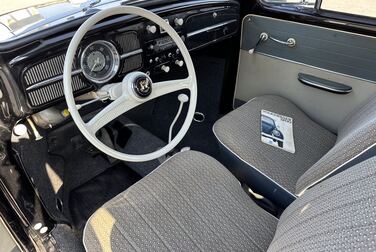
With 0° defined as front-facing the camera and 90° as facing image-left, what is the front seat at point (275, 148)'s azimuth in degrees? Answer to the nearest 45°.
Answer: approximately 135°

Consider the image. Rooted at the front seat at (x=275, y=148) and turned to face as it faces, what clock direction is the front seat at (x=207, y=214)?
the front seat at (x=207, y=214) is roughly at 8 o'clock from the front seat at (x=275, y=148).

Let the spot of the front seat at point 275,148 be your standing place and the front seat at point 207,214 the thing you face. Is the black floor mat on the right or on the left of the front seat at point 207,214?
right

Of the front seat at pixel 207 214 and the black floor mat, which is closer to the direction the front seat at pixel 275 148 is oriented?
the black floor mat

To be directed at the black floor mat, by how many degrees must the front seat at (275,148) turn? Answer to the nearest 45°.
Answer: approximately 45° to its left
